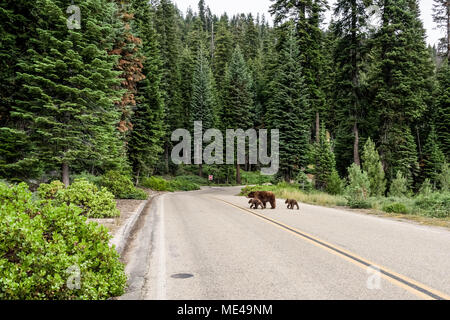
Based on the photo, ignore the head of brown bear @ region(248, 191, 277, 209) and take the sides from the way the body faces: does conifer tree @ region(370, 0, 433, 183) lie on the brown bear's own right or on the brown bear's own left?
on the brown bear's own right

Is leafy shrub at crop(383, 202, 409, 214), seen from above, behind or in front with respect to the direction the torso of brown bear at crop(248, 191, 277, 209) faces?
behind

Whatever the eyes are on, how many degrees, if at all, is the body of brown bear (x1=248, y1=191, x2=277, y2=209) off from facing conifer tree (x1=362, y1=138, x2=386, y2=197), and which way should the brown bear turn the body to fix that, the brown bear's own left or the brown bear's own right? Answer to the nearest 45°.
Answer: approximately 135° to the brown bear's own right

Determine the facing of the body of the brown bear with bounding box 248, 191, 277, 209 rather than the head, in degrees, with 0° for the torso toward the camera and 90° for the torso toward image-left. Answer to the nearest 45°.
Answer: approximately 90°

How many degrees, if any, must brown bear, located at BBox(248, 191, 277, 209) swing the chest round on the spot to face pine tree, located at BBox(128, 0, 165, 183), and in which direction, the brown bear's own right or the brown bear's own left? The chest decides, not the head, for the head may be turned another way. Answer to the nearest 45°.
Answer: approximately 45° to the brown bear's own right

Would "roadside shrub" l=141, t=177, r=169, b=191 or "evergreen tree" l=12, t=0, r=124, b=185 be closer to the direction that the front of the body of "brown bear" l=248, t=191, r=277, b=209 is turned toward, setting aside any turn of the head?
the evergreen tree

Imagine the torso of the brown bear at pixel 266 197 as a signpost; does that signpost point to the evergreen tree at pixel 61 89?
yes
